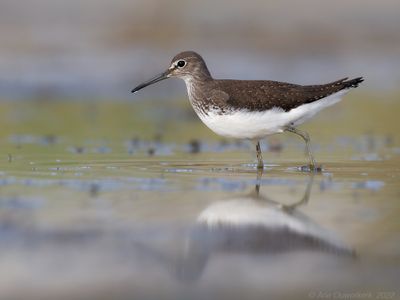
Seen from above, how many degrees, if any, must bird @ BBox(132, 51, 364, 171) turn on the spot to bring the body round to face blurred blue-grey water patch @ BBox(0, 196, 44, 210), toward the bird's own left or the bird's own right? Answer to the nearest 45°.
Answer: approximately 45° to the bird's own left

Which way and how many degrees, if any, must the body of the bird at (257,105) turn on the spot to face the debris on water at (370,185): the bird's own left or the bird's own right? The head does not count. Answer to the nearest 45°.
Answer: approximately 135° to the bird's own left

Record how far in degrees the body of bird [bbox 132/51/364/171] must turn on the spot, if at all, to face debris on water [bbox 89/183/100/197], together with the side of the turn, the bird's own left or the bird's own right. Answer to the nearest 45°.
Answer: approximately 45° to the bird's own left

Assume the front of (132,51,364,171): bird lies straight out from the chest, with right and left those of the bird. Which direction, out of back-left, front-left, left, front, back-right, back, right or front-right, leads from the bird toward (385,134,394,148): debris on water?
back-right

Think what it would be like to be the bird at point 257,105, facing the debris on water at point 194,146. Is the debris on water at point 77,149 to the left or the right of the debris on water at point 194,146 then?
left

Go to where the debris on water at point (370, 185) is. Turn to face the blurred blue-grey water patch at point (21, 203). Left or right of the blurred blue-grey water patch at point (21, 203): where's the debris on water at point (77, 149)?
right

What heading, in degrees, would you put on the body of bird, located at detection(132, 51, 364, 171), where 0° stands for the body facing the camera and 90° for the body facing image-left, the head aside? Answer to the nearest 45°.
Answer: approximately 90°
